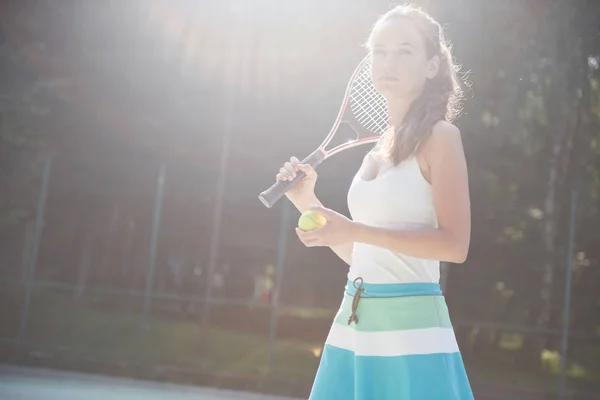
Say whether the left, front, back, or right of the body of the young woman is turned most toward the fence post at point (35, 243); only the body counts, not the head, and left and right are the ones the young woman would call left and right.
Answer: right

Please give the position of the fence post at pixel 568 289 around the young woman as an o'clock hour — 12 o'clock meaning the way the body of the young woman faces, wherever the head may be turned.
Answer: The fence post is roughly at 5 o'clock from the young woman.

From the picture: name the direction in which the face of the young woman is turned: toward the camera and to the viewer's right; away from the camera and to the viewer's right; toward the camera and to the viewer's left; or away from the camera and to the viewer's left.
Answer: toward the camera and to the viewer's left

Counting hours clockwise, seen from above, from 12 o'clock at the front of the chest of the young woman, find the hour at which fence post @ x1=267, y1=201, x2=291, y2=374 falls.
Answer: The fence post is roughly at 4 o'clock from the young woman.

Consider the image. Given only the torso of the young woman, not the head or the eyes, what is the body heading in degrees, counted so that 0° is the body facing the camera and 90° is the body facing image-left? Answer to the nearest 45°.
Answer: approximately 45°

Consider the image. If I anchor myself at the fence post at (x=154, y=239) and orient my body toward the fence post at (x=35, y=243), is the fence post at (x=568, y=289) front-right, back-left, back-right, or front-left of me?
back-left

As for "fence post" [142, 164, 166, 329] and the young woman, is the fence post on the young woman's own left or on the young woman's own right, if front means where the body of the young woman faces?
on the young woman's own right
